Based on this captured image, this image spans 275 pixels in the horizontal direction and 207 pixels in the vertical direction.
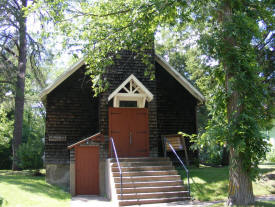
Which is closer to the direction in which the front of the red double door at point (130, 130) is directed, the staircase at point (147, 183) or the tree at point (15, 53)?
the staircase

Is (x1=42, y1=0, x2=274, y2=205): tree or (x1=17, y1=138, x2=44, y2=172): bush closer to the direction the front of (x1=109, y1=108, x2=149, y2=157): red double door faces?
the tree

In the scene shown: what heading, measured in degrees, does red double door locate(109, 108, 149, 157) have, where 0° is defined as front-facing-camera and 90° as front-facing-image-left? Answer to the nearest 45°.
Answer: approximately 0°

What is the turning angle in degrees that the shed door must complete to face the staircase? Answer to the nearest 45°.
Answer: approximately 45° to its left

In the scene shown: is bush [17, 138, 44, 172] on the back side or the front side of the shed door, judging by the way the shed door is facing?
on the back side

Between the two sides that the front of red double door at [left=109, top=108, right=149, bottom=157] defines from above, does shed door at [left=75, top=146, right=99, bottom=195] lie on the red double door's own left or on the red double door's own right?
on the red double door's own right

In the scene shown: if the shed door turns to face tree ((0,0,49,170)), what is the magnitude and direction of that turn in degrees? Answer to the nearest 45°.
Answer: approximately 135° to its right

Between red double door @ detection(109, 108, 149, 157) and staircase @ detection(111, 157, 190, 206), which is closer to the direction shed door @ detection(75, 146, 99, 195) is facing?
the staircase

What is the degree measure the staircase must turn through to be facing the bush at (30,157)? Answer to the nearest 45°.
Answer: approximately 135° to its right
